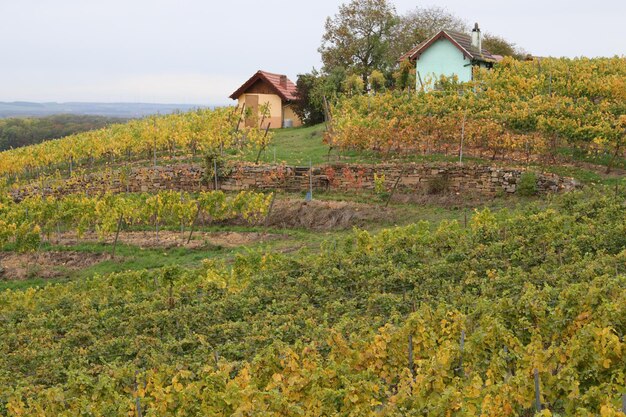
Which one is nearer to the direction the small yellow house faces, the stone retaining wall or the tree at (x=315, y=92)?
the stone retaining wall

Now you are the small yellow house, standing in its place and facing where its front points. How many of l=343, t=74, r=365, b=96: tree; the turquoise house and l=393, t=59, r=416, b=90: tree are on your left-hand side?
3

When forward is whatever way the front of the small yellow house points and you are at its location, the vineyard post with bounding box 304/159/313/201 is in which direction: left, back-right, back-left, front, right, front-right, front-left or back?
front-left

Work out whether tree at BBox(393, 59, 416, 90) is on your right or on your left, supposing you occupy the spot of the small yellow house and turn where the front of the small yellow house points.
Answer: on your left

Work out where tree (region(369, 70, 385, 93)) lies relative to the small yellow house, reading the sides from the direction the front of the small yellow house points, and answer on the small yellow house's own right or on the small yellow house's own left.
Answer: on the small yellow house's own left

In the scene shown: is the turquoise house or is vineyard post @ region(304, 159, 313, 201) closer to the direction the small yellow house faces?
the vineyard post

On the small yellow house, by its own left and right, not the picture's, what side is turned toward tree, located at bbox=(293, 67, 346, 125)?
left

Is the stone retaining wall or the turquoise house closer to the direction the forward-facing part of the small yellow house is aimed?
the stone retaining wall

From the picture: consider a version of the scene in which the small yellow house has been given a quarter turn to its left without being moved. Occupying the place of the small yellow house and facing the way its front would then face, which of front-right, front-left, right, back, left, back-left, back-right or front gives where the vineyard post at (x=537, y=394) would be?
front-right

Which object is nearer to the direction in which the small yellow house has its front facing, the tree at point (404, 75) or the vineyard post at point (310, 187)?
the vineyard post

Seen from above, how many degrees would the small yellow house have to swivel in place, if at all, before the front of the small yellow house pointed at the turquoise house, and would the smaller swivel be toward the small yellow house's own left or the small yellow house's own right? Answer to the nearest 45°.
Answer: approximately 90° to the small yellow house's own left

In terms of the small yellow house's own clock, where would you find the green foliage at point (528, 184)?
The green foliage is roughly at 10 o'clock from the small yellow house.

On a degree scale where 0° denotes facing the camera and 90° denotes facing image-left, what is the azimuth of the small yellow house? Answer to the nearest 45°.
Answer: approximately 45°
